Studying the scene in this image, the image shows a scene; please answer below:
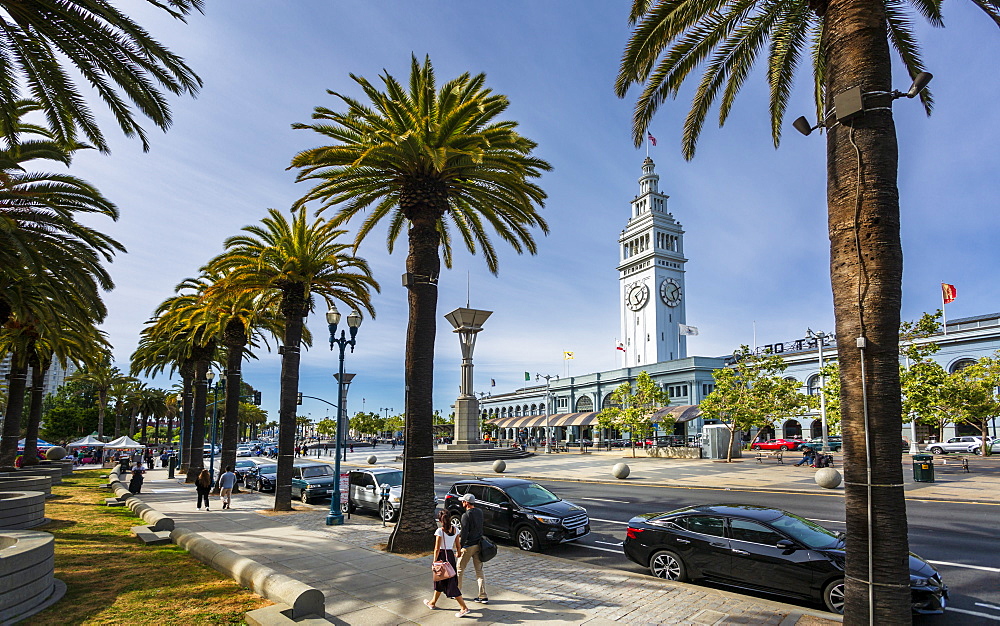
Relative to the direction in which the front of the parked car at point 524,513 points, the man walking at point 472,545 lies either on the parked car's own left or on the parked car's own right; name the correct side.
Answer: on the parked car's own right

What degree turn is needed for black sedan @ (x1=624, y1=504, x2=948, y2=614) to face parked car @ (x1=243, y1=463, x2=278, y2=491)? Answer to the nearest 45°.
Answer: approximately 180°

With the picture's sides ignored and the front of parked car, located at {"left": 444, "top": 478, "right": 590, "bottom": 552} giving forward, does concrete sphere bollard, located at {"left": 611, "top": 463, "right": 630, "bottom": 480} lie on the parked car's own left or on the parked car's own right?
on the parked car's own left

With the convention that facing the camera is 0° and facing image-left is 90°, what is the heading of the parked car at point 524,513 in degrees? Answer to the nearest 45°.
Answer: approximately 315°
